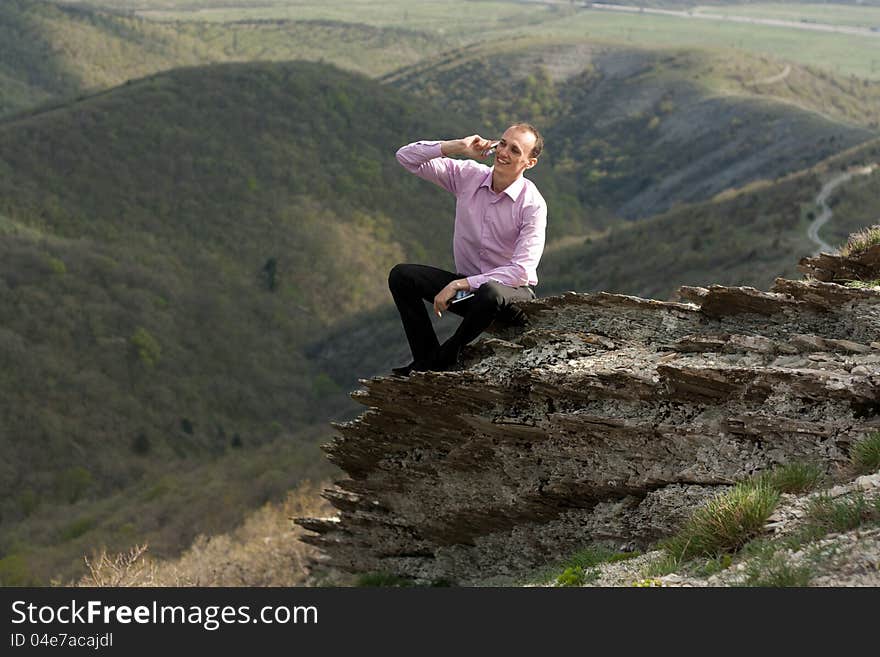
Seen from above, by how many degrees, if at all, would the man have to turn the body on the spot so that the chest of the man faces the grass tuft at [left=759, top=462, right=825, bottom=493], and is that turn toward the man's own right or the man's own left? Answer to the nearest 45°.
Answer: approximately 90° to the man's own left

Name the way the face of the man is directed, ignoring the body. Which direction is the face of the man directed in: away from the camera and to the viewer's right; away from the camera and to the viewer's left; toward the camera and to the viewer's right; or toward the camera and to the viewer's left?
toward the camera and to the viewer's left

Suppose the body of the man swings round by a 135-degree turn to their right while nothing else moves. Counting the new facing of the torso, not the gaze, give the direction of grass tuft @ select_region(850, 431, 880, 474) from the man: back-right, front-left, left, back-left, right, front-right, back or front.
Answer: back-right

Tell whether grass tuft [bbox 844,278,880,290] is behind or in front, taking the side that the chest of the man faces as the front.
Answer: behind

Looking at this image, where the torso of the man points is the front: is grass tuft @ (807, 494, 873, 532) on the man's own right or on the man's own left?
on the man's own left

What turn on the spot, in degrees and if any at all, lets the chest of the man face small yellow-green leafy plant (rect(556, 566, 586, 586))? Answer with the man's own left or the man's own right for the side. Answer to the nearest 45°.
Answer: approximately 45° to the man's own left

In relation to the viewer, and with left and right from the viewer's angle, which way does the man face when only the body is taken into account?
facing the viewer and to the left of the viewer
